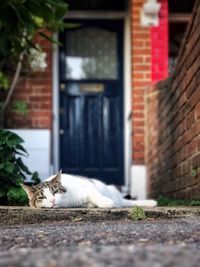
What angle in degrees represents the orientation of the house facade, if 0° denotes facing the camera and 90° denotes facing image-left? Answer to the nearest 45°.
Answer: approximately 0°

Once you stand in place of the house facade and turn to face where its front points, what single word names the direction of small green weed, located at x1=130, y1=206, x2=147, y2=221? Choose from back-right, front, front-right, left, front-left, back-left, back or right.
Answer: front

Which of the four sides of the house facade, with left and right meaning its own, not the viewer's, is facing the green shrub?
front

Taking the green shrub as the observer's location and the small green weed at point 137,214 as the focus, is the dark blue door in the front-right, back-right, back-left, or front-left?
back-left

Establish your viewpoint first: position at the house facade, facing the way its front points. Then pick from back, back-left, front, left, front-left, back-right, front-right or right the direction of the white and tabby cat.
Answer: front
